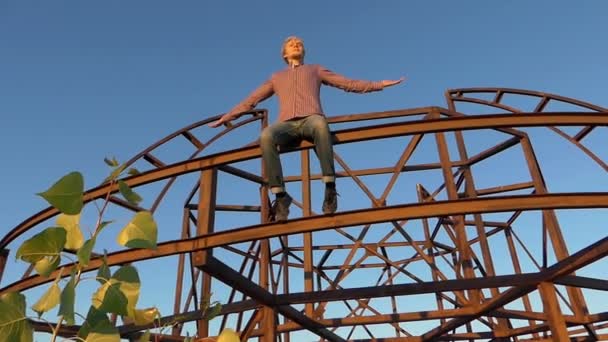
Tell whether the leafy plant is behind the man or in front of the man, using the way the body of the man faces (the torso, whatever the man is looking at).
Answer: in front

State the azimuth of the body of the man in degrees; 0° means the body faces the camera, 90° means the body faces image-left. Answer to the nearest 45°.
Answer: approximately 0°
